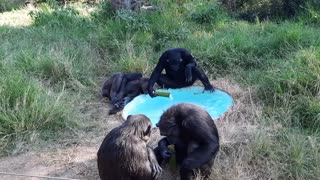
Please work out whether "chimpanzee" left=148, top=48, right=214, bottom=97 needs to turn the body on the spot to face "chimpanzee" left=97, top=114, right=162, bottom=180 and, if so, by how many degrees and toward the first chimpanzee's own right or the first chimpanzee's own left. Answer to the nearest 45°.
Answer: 0° — it already faces it

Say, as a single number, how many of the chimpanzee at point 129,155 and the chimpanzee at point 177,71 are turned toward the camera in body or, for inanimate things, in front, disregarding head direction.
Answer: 1

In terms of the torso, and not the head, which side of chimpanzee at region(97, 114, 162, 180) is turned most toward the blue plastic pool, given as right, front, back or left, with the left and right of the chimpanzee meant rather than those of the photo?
front

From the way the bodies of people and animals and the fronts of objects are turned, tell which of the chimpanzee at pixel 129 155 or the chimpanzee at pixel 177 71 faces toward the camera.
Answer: the chimpanzee at pixel 177 71

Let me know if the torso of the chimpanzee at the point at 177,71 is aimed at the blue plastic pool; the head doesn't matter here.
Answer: yes

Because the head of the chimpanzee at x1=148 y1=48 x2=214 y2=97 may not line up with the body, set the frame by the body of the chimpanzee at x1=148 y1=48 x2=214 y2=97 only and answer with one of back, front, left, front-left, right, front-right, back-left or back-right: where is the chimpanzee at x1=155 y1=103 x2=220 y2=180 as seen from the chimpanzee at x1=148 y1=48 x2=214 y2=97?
front

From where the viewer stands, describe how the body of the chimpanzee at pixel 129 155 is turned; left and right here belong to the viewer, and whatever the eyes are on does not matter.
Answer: facing away from the viewer and to the right of the viewer

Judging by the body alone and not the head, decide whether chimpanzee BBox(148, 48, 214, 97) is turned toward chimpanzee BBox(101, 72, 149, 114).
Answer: no

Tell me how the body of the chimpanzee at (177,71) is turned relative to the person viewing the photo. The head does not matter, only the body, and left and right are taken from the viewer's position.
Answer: facing the viewer
